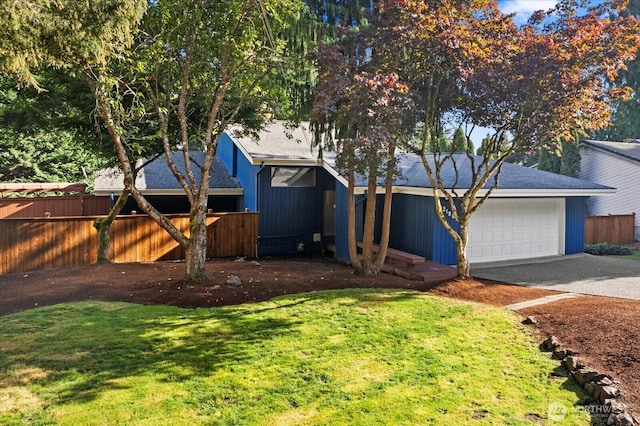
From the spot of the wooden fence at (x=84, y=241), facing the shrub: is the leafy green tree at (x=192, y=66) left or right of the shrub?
right

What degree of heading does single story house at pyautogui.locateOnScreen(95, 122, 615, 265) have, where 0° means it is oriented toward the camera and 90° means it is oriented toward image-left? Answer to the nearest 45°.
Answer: approximately 0°

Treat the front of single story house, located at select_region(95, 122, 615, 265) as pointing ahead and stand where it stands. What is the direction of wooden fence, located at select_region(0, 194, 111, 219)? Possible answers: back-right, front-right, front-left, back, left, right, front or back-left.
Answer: right

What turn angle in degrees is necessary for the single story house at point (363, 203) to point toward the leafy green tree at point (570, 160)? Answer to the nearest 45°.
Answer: approximately 135° to its left

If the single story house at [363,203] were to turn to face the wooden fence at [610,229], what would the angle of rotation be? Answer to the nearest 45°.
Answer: approximately 135° to its left

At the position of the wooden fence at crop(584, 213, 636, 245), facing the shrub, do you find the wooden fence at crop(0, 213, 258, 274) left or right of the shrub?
right

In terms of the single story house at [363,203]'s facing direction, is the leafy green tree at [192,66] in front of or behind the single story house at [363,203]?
in front

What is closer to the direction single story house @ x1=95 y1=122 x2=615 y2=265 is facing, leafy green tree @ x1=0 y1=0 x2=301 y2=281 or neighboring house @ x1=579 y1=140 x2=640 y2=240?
the leafy green tree

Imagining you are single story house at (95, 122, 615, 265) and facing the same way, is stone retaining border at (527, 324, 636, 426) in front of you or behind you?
in front

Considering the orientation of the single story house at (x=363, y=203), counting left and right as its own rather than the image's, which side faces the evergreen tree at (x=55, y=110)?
right
